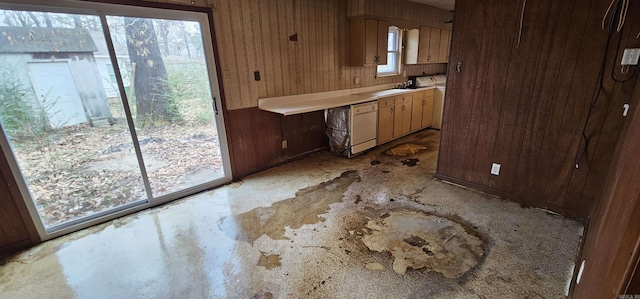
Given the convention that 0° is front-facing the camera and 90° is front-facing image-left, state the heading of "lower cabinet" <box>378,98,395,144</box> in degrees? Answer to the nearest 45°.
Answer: approximately 315°

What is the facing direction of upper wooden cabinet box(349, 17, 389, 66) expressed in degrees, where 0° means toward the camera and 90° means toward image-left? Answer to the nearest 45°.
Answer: approximately 315°

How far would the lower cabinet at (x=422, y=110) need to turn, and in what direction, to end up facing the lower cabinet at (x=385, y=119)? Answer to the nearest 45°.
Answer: approximately 90° to its right

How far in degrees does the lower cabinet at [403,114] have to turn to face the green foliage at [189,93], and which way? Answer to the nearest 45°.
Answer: approximately 90° to its right

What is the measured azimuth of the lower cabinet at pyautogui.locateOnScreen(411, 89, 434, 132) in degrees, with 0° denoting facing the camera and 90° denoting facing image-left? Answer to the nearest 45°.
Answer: approximately 315°

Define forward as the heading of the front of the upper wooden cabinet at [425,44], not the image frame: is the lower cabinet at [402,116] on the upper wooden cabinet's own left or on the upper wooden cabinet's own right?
on the upper wooden cabinet's own right

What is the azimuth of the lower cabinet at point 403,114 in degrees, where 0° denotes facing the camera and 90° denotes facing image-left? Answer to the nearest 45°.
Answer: approximately 315°

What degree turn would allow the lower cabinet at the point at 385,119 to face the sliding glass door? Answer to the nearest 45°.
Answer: approximately 90° to its right

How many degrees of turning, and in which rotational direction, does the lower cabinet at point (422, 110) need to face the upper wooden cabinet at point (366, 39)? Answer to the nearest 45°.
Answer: approximately 90° to its right
